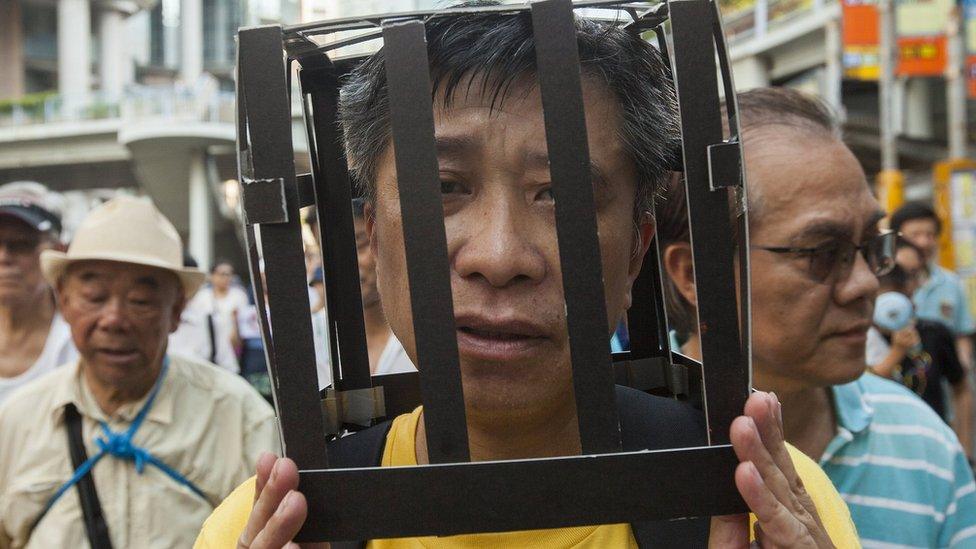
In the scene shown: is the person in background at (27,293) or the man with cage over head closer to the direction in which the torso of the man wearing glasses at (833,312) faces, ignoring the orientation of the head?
the man with cage over head

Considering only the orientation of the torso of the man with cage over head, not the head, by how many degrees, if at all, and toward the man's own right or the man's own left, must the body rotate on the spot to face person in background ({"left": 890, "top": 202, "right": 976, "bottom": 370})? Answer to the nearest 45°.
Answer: approximately 135° to the man's own left

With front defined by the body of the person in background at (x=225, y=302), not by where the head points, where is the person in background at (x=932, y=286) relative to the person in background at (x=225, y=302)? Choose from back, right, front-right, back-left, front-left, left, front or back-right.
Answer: front-left

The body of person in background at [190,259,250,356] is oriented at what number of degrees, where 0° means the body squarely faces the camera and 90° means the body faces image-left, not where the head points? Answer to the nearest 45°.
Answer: approximately 0°

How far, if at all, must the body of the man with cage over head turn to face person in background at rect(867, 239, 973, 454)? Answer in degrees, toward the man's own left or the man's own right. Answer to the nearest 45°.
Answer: approximately 135° to the man's own left

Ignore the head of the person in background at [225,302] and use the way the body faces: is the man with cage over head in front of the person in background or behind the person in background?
in front

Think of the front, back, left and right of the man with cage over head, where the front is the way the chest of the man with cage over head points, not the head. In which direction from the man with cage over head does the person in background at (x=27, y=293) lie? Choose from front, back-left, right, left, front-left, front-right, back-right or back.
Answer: back-right
